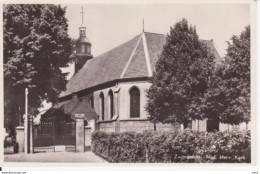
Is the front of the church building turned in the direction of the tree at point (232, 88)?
no

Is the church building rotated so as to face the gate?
no

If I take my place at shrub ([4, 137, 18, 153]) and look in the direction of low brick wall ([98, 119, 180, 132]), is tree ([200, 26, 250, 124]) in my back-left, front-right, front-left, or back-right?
front-right

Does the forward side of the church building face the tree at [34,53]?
no
